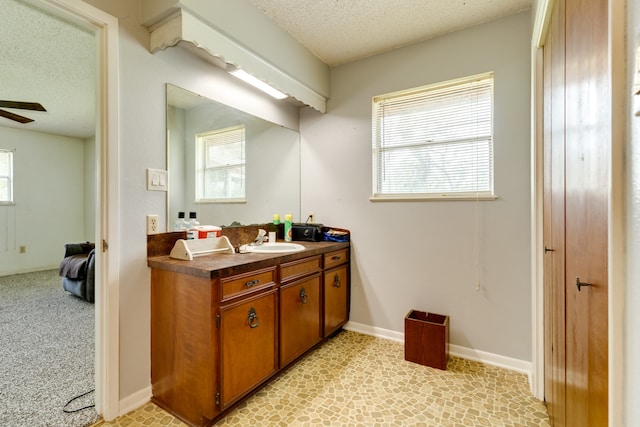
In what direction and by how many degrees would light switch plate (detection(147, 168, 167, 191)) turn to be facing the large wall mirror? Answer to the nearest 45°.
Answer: approximately 90° to its left

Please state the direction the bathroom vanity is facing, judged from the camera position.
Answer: facing the viewer and to the right of the viewer

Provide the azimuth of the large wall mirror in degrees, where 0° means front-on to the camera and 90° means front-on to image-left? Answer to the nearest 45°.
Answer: approximately 315°

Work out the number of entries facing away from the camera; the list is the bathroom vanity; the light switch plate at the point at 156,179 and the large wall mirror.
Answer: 0

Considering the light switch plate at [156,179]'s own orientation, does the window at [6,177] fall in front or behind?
behind
